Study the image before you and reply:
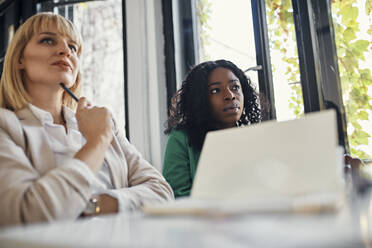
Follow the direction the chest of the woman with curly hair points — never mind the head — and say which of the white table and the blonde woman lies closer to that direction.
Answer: the white table

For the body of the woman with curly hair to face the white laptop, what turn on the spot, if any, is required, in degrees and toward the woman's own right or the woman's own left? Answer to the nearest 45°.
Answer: approximately 45° to the woman's own right

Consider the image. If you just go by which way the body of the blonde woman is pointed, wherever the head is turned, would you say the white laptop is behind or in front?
in front

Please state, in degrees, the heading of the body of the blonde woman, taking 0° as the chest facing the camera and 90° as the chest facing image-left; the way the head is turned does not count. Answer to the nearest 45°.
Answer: approximately 315°

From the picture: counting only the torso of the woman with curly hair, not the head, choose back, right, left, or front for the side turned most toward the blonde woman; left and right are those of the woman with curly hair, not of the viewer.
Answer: right

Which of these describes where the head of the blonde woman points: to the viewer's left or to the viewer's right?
to the viewer's right

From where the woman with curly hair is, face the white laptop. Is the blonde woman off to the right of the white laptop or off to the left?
right

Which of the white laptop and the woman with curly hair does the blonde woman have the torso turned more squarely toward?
the white laptop

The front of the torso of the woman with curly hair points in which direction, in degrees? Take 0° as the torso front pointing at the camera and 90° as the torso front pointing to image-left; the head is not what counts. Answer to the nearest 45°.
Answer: approximately 315°
